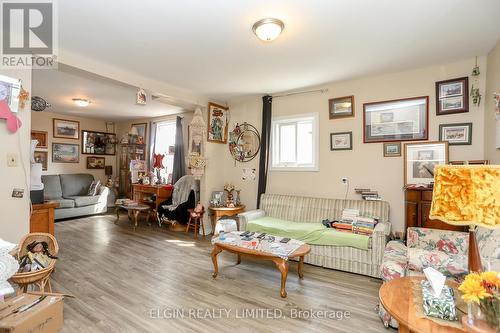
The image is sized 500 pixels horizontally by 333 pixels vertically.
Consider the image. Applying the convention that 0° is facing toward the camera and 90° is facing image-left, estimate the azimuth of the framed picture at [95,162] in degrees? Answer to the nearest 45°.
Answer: approximately 0°

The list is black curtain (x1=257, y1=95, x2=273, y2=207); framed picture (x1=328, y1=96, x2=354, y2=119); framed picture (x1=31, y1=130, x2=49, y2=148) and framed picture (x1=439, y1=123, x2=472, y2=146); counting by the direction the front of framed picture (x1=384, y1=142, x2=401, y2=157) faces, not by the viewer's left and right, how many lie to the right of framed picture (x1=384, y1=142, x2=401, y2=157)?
3

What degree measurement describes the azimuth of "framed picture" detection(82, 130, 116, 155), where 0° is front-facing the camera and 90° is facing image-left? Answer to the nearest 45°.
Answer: approximately 0°

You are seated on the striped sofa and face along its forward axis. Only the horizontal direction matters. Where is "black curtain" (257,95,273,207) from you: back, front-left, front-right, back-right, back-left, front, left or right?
right

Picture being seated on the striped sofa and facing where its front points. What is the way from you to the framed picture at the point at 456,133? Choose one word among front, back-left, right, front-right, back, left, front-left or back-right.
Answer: back-left

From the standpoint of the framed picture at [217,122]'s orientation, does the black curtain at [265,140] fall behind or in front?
in front

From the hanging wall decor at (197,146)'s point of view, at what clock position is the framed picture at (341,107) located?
The framed picture is roughly at 10 o'clock from the hanging wall decor.

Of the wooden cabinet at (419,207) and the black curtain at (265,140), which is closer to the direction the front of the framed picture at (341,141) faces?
the wooden cabinet
